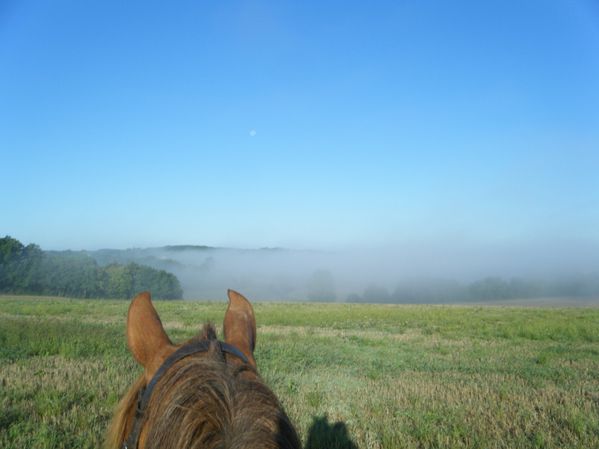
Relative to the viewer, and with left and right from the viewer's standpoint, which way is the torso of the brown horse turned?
facing away from the viewer
